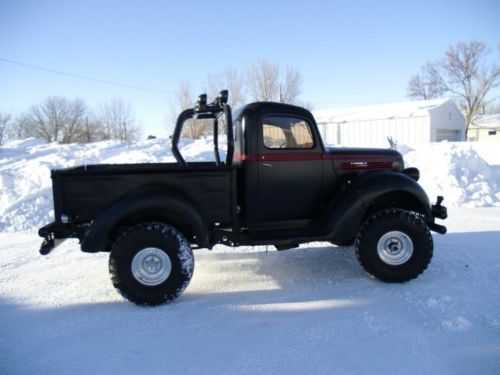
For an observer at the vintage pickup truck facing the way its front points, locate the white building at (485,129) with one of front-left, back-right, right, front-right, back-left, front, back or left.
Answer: front-left

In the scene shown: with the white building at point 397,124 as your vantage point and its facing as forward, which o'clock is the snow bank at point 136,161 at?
The snow bank is roughly at 2 o'clock from the white building.

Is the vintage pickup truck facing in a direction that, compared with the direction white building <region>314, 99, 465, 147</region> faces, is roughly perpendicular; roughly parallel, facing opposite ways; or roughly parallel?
roughly perpendicular

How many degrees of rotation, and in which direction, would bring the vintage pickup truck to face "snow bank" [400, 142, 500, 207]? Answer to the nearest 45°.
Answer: approximately 45° to its left

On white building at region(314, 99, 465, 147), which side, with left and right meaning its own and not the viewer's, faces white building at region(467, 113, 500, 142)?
left

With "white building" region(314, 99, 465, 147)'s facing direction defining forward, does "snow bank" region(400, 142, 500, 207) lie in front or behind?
in front

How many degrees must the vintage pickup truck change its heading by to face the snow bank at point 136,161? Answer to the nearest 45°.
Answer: approximately 135° to its left

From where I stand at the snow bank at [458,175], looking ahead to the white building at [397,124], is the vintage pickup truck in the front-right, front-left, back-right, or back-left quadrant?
back-left

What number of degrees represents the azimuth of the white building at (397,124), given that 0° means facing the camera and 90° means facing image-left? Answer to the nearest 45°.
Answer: approximately 315°

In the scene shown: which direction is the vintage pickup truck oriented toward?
to the viewer's right

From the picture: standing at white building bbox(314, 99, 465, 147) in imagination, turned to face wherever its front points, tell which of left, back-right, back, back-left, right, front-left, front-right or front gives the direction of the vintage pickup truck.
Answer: front-right
